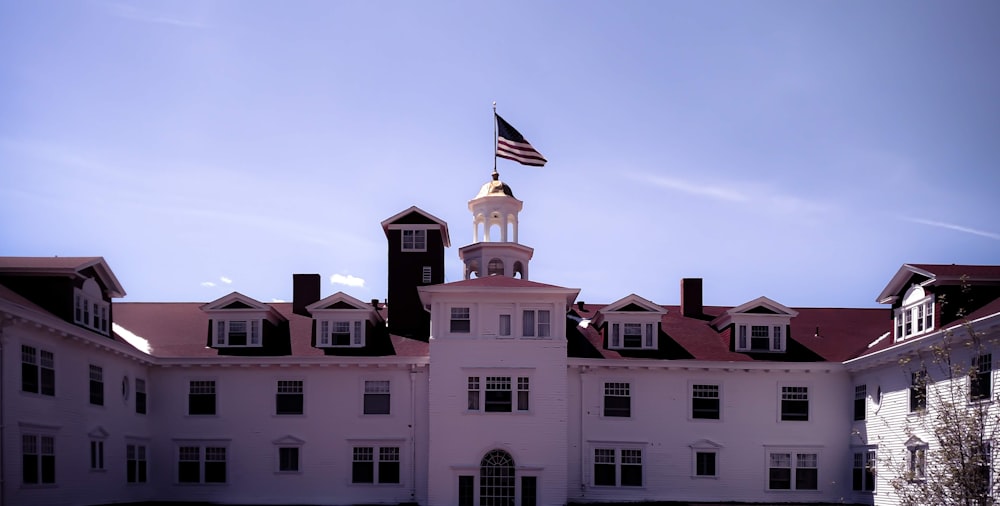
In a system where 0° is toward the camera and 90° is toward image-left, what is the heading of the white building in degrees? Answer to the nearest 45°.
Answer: approximately 0°
